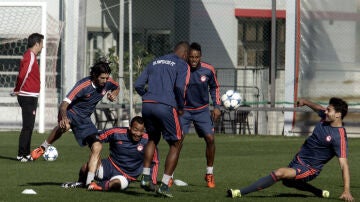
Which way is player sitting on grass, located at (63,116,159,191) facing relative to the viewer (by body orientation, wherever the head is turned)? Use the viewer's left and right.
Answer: facing the viewer

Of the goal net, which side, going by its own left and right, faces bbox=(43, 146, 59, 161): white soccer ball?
front

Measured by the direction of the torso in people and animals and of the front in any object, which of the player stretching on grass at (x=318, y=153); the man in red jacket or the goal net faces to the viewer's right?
the man in red jacket

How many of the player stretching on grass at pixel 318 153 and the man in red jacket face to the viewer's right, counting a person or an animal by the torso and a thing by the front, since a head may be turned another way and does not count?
1

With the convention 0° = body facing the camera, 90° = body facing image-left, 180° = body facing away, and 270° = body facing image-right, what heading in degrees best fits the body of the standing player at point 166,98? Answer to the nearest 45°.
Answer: approximately 225°

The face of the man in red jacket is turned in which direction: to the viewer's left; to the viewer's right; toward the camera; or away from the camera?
to the viewer's right

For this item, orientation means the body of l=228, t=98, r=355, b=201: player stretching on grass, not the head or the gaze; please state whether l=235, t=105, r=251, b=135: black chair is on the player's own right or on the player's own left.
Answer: on the player's own right

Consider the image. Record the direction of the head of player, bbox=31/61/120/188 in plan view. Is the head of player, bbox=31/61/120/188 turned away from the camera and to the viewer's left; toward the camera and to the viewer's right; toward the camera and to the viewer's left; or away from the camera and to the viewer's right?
toward the camera and to the viewer's right

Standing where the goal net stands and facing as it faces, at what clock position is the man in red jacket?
The man in red jacket is roughly at 12 o'clock from the goal net.

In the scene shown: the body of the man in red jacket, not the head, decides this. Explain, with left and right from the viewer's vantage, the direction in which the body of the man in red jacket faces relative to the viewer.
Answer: facing to the right of the viewer

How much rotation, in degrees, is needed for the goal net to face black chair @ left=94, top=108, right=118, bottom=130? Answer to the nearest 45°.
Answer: approximately 90° to its left
